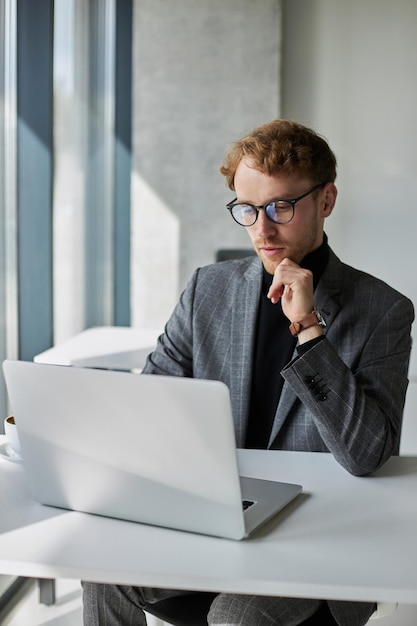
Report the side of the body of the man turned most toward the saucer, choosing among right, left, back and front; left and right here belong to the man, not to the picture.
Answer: front

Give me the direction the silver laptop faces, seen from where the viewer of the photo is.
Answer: facing away from the viewer and to the right of the viewer

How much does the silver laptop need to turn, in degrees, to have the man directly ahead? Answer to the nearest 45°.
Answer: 0° — it already faces them

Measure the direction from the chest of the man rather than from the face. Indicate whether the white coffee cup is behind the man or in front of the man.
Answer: in front

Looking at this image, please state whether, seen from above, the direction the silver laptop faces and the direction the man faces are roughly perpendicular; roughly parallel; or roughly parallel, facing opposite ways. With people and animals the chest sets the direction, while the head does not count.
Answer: roughly parallel, facing opposite ways

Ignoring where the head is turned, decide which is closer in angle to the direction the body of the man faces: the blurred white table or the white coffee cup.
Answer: the white coffee cup

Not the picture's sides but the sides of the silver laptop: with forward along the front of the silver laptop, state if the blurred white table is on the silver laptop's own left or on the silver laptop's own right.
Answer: on the silver laptop's own left

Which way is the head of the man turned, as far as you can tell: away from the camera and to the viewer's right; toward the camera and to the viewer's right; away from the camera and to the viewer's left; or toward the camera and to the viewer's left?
toward the camera and to the viewer's left

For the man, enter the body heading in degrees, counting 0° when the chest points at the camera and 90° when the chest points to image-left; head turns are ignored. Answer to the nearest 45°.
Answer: approximately 45°
